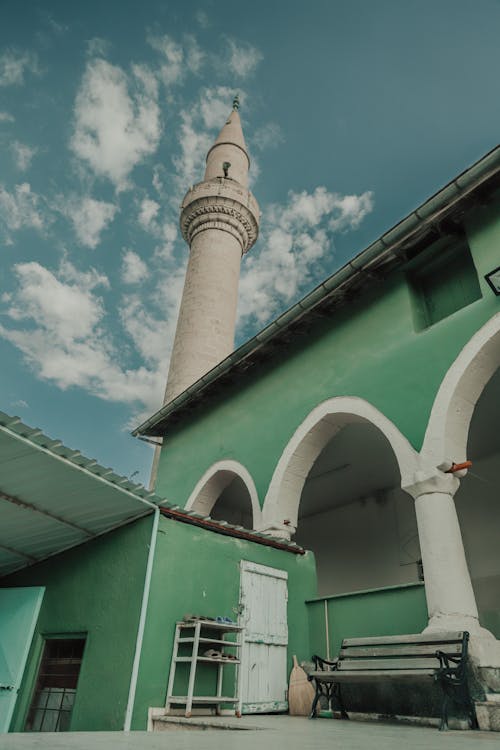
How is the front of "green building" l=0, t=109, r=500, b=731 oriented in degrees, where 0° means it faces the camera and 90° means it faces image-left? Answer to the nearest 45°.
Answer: approximately 45°

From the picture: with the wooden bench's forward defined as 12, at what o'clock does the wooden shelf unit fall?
The wooden shelf unit is roughly at 2 o'clock from the wooden bench.

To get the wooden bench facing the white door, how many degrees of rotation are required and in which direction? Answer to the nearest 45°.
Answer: approximately 90° to its right

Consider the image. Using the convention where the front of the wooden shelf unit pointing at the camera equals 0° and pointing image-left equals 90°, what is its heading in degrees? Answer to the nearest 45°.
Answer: approximately 315°

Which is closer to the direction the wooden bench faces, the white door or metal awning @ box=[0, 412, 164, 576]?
the metal awning

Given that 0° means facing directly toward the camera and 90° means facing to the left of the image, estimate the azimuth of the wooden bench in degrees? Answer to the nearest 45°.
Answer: approximately 45°

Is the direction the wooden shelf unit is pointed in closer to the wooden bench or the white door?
the wooden bench
